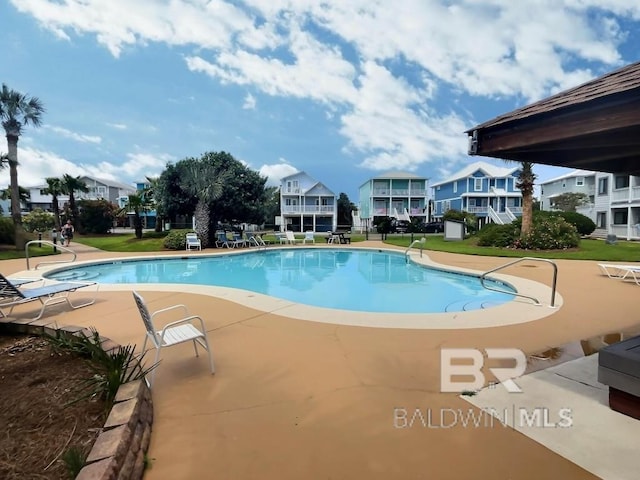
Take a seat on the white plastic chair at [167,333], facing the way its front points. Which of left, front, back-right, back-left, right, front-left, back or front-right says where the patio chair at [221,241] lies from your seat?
left

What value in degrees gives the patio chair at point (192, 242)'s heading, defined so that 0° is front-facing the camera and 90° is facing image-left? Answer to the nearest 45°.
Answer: approximately 0°

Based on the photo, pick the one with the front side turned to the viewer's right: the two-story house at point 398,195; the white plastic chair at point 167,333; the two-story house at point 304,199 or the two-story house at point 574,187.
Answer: the white plastic chair

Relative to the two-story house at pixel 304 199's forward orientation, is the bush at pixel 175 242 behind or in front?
in front

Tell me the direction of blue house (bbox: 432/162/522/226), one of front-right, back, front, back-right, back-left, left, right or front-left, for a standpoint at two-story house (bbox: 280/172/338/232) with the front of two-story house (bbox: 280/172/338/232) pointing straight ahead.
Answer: left

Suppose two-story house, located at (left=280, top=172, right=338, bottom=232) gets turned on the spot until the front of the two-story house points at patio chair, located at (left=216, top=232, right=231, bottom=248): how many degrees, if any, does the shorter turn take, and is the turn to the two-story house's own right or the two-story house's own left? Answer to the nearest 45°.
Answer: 0° — it already faces it

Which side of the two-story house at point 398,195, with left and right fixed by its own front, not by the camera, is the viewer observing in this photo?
front

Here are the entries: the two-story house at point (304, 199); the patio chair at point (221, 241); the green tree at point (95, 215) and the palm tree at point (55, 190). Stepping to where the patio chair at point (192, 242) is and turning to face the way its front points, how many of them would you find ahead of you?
0

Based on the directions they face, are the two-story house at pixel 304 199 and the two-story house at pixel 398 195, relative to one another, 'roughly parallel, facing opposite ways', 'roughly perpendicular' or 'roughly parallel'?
roughly parallel

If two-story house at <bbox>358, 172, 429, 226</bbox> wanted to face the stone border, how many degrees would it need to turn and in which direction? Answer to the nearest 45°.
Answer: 0° — it already faces it

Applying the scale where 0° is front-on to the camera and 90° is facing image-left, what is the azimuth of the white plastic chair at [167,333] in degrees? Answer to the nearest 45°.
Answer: approximately 270°

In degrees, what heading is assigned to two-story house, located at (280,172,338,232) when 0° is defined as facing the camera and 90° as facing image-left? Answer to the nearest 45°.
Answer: approximately 0°

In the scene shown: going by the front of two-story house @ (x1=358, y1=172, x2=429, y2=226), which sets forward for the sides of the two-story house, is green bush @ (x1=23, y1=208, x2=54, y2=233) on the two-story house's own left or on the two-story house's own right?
on the two-story house's own right

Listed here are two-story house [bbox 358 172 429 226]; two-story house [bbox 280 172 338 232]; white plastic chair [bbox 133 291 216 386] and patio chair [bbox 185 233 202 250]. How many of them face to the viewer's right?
1

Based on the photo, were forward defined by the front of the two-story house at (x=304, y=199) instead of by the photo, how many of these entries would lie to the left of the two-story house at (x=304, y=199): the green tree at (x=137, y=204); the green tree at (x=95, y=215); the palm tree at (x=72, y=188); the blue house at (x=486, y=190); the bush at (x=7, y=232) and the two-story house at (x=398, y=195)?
2

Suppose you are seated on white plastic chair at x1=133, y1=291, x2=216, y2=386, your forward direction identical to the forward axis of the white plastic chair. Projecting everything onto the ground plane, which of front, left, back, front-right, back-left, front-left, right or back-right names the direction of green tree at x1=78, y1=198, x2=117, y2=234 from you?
left

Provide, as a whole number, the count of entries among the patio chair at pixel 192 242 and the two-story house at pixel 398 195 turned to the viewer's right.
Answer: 0
